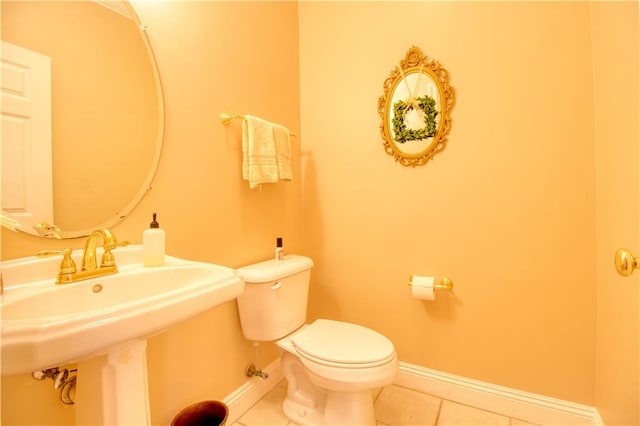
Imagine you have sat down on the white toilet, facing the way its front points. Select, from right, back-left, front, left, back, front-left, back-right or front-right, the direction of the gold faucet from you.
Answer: right

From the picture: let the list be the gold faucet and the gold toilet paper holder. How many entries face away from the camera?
0

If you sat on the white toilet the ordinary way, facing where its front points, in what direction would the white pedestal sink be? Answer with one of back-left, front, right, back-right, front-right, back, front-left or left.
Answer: right

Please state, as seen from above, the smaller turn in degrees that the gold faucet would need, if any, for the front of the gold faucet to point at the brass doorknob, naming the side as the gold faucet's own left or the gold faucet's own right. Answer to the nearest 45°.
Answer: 0° — it already faces it

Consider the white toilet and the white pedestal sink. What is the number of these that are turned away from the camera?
0

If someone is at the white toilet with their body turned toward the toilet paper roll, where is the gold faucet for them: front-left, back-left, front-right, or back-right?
back-right

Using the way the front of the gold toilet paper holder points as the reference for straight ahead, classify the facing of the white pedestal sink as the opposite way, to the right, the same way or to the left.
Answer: to the left

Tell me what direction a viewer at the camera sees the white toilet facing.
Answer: facing the viewer and to the right of the viewer

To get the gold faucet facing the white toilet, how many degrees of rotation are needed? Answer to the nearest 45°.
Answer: approximately 45° to its left

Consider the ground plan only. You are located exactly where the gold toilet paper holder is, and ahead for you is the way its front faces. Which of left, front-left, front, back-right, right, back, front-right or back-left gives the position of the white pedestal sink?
front-right

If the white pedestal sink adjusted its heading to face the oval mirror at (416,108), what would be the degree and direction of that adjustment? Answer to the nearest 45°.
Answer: approximately 45° to its left

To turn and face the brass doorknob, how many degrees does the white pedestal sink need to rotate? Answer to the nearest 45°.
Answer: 0° — it already faces it

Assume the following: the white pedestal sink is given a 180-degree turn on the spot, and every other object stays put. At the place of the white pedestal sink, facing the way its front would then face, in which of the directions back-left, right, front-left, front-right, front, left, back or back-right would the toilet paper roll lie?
back-right
